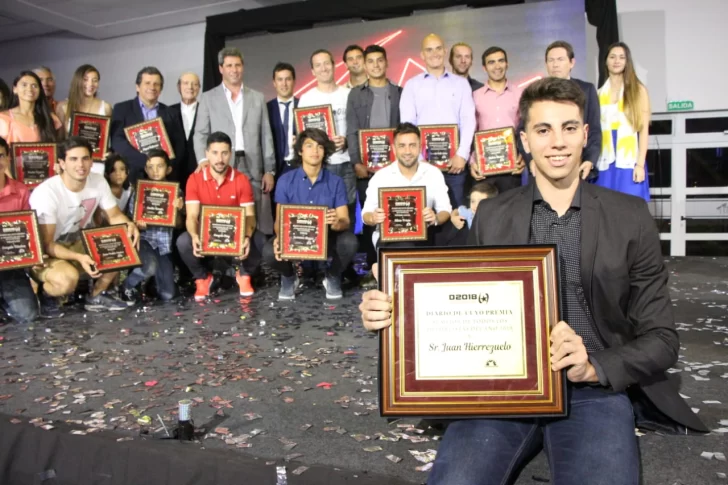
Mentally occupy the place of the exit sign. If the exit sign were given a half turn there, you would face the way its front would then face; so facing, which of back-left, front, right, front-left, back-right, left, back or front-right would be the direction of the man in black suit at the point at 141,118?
back-left

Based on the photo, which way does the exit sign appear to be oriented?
toward the camera

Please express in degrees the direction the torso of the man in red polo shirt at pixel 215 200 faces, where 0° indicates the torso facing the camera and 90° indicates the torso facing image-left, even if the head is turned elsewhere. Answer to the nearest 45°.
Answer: approximately 0°

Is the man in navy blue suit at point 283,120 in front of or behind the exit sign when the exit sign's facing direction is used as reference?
in front

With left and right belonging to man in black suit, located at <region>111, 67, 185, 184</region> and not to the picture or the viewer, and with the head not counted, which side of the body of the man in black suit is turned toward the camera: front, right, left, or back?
front

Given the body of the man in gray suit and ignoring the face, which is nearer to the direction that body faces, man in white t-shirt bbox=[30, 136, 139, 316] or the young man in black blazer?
the young man in black blazer

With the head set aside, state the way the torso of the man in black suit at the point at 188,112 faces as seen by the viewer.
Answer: toward the camera

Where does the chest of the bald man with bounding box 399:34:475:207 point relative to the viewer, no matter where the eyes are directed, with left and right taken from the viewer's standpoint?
facing the viewer

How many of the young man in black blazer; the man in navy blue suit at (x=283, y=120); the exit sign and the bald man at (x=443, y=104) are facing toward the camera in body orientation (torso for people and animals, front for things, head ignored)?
4

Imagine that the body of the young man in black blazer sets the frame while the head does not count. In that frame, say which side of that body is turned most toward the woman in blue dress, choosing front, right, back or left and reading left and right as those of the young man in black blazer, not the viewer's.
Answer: back

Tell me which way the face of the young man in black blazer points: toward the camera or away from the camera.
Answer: toward the camera

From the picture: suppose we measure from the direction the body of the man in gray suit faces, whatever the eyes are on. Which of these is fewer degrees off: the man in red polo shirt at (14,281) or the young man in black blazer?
the young man in black blazer
